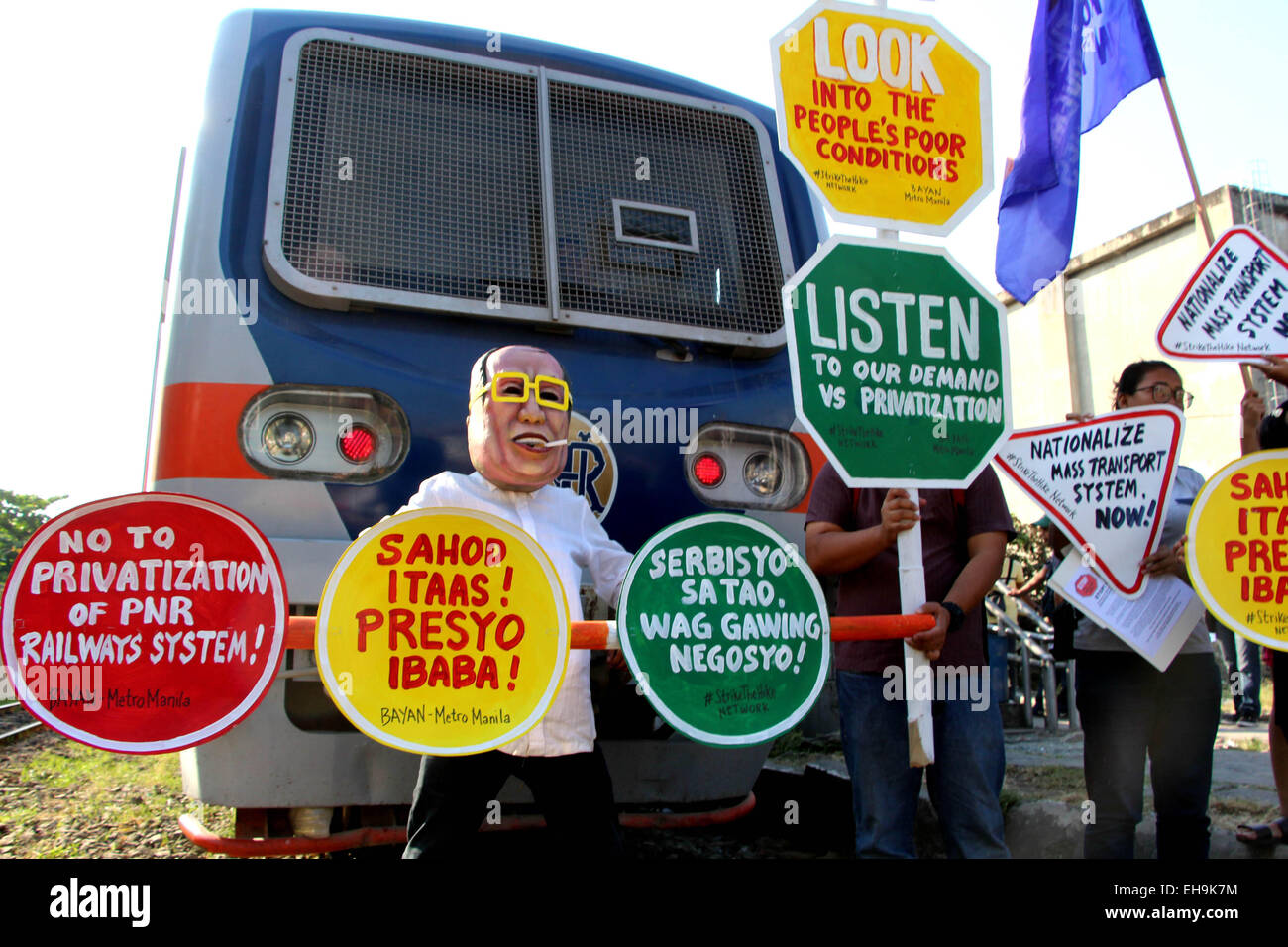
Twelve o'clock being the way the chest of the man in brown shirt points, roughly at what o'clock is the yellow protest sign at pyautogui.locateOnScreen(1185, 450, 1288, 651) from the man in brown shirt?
The yellow protest sign is roughly at 9 o'clock from the man in brown shirt.

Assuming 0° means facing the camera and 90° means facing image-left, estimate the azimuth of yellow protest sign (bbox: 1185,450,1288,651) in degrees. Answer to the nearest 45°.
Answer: approximately 0°

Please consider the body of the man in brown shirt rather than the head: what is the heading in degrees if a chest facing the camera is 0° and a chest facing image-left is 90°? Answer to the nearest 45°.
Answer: approximately 0°

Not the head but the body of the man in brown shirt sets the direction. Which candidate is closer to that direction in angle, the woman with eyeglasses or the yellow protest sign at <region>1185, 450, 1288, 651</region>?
the yellow protest sign

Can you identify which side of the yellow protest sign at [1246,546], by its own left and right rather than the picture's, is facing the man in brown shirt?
right

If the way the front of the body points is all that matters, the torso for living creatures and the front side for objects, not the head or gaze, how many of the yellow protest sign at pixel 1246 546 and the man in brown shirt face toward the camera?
2

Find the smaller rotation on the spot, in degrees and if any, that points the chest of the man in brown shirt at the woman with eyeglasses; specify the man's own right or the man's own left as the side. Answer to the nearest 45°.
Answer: approximately 135° to the man's own left
